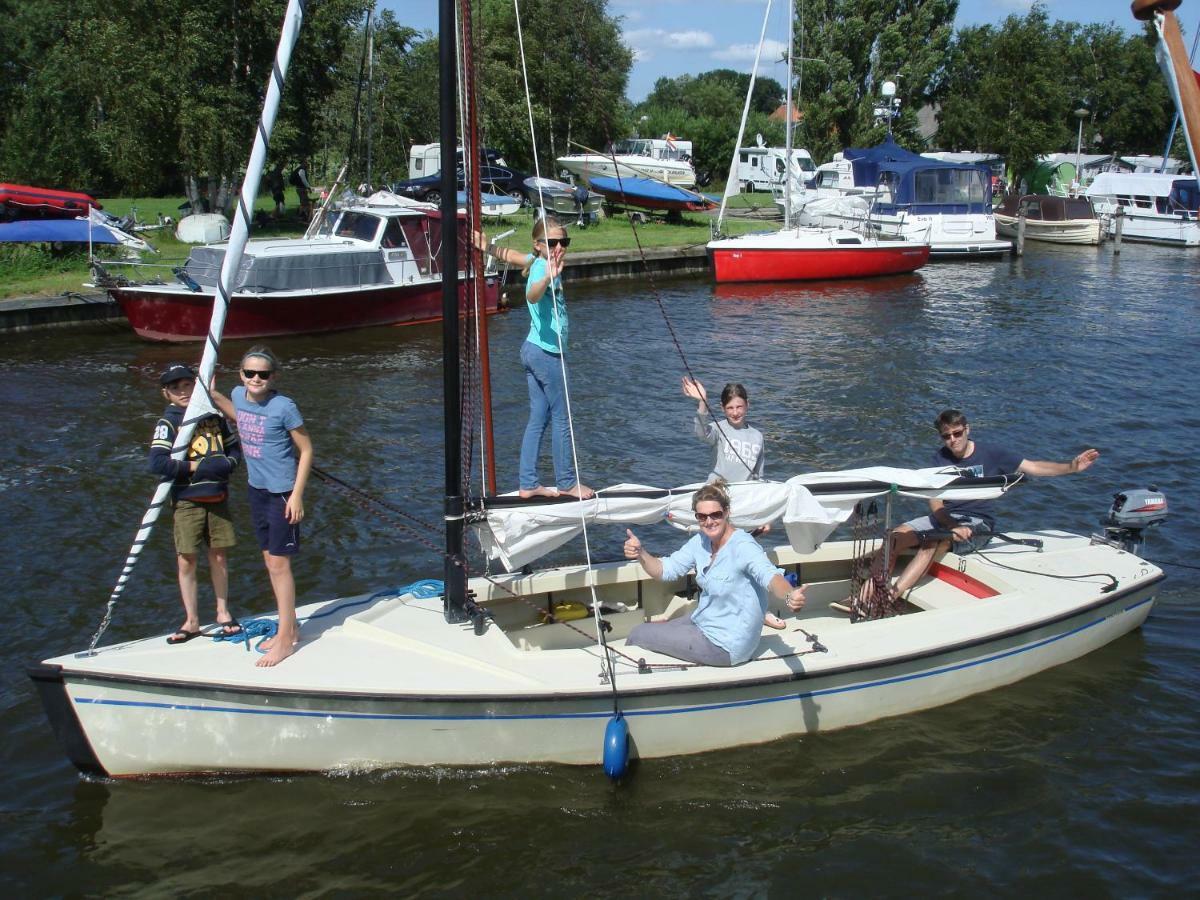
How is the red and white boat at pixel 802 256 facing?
to the viewer's left

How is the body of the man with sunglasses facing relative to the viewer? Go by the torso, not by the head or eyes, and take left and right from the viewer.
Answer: facing the viewer and to the left of the viewer

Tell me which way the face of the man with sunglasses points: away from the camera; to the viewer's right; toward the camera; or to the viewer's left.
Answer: toward the camera

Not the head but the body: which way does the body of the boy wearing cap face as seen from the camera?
toward the camera

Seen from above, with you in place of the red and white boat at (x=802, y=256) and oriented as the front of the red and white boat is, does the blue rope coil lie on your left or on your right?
on your left

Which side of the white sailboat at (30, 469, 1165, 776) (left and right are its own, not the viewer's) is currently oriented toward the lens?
left

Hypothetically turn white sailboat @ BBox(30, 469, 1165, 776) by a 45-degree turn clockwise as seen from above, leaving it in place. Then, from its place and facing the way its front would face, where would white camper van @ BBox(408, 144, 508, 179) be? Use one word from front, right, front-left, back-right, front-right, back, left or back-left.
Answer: front-right

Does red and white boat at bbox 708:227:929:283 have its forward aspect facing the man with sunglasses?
no

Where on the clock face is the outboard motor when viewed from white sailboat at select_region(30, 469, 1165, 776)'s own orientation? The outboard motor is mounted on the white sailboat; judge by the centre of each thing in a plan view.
The outboard motor is roughly at 5 o'clock from the white sailboat.

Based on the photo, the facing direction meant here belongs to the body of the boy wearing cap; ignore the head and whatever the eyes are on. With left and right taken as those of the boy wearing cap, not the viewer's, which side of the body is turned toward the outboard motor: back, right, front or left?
left

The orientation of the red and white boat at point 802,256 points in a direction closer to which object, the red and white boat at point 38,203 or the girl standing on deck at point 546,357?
the red and white boat

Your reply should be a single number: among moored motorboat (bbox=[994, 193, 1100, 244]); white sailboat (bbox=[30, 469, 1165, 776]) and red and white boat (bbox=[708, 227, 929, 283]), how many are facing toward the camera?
0

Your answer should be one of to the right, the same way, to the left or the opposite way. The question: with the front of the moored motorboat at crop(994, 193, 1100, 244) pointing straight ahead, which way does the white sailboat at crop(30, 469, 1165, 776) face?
the same way
